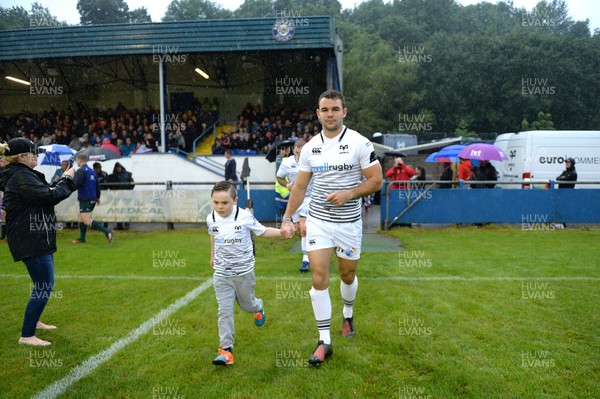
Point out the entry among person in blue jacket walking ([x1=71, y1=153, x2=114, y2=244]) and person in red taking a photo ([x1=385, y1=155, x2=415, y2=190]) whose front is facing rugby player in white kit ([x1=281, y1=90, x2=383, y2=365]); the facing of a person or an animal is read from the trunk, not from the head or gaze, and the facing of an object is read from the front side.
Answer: the person in red taking a photo

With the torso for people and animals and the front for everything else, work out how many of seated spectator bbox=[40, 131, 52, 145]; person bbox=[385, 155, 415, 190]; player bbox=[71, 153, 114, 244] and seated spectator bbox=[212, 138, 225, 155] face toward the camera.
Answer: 3

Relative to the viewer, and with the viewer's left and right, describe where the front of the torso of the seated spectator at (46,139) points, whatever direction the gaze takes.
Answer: facing the viewer

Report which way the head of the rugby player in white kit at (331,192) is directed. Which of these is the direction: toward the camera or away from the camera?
toward the camera

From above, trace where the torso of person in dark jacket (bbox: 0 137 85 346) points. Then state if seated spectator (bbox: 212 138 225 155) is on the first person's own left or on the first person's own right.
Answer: on the first person's own left

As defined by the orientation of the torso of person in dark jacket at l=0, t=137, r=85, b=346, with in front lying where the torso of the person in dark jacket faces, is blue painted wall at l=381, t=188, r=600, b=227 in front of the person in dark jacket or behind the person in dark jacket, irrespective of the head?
in front

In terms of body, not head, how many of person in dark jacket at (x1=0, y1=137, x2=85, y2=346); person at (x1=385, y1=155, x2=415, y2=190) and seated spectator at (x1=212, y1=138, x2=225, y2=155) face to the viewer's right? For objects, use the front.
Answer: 1

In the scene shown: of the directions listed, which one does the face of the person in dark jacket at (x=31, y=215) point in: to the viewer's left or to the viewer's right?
to the viewer's right

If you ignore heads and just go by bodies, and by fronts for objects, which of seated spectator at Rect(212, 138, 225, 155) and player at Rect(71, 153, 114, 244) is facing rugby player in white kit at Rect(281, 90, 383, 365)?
the seated spectator

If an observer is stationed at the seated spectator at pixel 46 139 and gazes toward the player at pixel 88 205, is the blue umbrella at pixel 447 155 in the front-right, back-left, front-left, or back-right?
front-left

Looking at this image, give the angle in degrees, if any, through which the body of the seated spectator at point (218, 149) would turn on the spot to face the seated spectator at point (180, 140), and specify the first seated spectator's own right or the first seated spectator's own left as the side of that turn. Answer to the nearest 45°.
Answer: approximately 90° to the first seated spectator's own right

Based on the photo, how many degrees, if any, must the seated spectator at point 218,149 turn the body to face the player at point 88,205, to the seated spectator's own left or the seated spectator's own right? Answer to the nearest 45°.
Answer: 0° — they already face them
